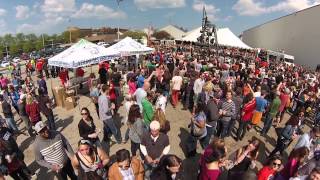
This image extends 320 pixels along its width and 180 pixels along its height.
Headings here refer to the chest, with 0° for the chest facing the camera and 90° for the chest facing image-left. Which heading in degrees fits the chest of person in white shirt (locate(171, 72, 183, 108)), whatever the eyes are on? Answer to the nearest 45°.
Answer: approximately 180°

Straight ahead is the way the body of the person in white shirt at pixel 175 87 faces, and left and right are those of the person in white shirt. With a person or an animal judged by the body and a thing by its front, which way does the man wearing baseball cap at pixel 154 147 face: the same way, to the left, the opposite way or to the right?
the opposite way

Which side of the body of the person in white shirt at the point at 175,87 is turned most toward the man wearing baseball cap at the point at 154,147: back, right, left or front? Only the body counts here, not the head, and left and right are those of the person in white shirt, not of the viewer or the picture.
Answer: back

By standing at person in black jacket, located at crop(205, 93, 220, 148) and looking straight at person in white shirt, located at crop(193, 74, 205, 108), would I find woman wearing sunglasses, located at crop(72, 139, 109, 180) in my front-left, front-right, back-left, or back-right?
back-left

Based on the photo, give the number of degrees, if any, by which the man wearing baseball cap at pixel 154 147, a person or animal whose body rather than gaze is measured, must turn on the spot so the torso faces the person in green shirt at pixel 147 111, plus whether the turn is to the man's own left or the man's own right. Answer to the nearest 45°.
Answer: approximately 180°
